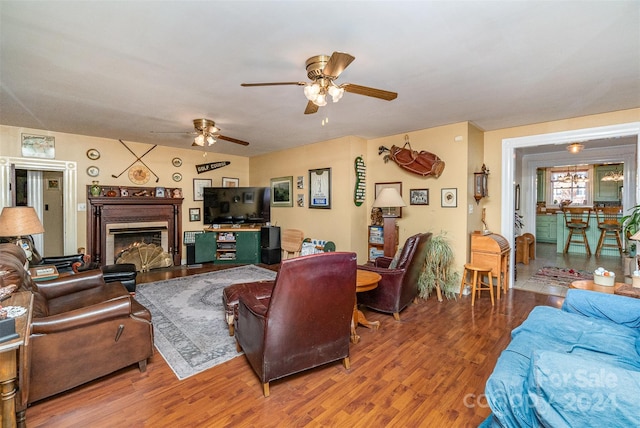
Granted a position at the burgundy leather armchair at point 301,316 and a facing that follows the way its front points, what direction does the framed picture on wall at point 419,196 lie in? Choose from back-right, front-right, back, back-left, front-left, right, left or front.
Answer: right

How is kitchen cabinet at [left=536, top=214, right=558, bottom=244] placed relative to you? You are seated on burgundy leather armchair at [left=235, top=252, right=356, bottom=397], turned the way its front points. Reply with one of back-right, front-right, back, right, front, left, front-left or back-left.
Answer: right

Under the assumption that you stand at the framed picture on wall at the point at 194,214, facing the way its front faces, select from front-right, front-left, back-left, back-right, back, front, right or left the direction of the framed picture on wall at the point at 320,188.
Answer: front-left

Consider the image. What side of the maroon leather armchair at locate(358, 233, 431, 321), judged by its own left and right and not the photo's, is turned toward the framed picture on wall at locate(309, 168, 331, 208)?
front

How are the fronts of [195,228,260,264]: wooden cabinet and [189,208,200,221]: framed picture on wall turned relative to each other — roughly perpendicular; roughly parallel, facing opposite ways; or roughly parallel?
roughly parallel

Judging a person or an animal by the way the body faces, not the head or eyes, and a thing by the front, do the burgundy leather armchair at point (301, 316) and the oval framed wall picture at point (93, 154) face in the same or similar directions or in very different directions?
very different directions

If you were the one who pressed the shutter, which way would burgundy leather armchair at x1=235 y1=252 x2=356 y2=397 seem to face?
facing away from the viewer and to the left of the viewer

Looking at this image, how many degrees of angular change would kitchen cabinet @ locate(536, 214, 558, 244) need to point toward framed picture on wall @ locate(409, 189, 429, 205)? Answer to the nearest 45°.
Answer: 0° — it already faces it

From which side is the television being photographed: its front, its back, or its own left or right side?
front

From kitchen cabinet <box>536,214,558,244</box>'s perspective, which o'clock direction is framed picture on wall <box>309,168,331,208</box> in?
The framed picture on wall is roughly at 1 o'clock from the kitchen cabinet.

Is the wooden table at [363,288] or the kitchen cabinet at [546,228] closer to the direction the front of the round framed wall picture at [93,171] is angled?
the wooden table

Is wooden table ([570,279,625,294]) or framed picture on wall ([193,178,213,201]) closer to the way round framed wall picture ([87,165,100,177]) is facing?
the wooden table

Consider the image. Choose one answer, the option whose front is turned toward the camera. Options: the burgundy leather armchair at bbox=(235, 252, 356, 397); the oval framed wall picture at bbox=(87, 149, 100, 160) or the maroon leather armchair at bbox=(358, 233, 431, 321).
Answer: the oval framed wall picture

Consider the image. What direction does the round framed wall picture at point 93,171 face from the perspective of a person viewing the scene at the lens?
facing the viewer

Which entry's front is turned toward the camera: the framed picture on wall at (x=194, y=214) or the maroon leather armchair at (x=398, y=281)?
the framed picture on wall

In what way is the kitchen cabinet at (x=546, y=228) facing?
toward the camera

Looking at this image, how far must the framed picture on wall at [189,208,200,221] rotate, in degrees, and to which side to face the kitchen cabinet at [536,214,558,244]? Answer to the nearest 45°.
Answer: approximately 90° to its left

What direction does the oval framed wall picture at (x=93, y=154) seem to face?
toward the camera

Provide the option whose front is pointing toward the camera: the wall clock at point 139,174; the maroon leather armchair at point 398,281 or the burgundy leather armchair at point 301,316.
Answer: the wall clock
